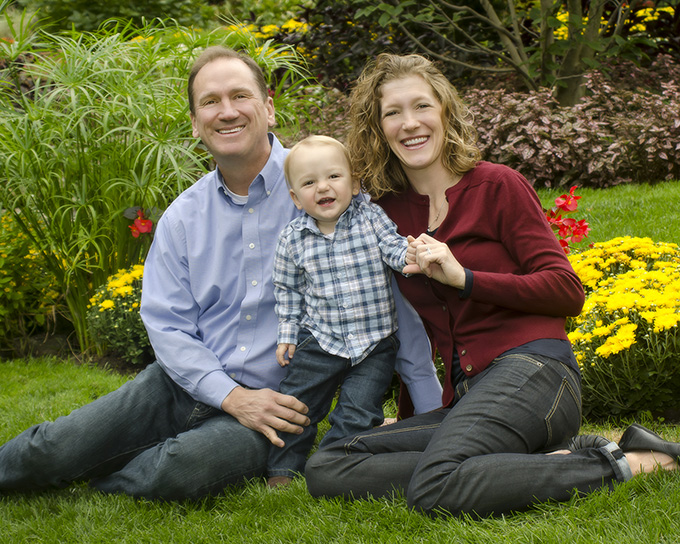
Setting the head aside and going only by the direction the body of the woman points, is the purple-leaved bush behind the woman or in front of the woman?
behind

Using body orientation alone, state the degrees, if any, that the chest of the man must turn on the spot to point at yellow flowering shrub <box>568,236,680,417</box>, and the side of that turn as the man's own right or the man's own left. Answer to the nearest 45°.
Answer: approximately 90° to the man's own left

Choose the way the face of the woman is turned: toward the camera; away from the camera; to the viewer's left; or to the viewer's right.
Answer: toward the camera

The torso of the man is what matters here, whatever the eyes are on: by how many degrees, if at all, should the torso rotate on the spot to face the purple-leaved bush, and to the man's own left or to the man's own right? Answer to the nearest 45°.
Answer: approximately 135° to the man's own left

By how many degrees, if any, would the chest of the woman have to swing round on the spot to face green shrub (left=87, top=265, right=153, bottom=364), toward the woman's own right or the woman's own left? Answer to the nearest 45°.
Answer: approximately 90° to the woman's own right

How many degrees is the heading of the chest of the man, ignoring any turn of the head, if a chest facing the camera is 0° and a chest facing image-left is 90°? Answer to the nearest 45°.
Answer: approximately 0°

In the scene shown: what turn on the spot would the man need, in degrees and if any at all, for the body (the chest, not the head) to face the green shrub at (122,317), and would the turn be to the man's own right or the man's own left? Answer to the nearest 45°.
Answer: approximately 180°

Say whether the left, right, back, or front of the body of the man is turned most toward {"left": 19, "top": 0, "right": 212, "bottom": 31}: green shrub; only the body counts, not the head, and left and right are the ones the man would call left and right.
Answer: back

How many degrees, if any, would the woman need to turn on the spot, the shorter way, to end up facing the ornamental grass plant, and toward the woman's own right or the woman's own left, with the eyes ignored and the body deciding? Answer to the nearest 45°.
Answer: approximately 90° to the woman's own right

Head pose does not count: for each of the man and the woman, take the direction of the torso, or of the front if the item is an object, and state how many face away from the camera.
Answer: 0

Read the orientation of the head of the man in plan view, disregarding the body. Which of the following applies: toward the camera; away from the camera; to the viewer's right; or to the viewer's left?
toward the camera

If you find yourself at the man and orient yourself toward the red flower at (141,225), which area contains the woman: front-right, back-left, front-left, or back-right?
back-right
